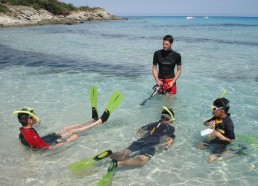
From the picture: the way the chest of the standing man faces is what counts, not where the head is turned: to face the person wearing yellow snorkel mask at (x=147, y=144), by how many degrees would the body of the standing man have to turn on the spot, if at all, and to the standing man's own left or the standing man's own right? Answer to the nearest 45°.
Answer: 0° — they already face them

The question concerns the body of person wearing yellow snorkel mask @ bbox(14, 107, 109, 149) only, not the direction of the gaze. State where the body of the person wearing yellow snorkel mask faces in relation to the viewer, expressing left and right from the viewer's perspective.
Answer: facing away from the viewer and to the right of the viewer

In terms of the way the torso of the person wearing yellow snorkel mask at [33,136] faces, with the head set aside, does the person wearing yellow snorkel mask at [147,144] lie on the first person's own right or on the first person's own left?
on the first person's own right

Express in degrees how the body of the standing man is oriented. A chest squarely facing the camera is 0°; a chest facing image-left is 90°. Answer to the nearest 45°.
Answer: approximately 0°
